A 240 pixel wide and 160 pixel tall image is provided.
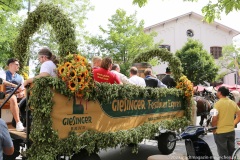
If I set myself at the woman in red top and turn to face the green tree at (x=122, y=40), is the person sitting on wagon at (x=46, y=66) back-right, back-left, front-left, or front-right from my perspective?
back-left

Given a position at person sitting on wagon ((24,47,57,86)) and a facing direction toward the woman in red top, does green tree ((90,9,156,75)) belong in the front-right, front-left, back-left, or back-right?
front-left

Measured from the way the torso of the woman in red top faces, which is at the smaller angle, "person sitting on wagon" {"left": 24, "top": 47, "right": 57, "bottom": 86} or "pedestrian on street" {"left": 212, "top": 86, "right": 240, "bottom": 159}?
the pedestrian on street

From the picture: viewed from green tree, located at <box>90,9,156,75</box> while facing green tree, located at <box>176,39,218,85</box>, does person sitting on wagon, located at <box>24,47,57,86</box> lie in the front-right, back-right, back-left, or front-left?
back-right

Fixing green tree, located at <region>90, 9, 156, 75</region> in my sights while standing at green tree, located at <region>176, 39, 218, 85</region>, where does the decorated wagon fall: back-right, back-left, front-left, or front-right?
front-left
